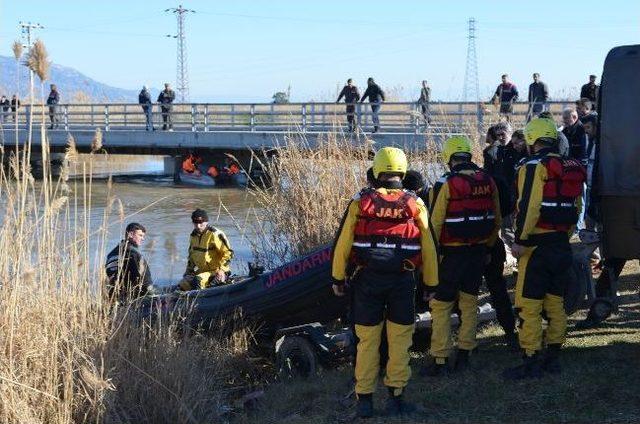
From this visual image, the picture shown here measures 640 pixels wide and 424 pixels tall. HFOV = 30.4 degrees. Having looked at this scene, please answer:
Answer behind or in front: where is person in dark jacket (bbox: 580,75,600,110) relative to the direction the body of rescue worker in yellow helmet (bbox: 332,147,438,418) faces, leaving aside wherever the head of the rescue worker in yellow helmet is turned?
in front

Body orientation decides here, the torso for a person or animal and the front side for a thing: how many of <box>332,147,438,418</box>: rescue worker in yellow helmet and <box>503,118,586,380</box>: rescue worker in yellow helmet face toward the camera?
0

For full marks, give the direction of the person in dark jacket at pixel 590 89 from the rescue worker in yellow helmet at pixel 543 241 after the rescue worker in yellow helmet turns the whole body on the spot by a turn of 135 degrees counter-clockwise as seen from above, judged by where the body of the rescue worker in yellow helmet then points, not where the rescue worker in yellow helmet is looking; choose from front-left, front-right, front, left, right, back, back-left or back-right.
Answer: back

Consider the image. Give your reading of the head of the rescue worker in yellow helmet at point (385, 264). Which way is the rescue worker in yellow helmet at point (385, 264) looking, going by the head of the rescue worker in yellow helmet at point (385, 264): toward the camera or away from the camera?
away from the camera

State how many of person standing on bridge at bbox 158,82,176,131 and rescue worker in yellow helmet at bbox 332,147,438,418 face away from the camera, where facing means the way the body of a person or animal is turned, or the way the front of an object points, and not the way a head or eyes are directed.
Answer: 1

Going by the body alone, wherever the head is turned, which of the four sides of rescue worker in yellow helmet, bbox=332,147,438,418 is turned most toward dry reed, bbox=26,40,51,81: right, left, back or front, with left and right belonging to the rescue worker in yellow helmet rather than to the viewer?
left

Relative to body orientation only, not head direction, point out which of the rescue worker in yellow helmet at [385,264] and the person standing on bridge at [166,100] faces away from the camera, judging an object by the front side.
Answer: the rescue worker in yellow helmet

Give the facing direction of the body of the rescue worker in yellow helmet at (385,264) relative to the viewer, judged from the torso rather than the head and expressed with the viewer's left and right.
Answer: facing away from the viewer

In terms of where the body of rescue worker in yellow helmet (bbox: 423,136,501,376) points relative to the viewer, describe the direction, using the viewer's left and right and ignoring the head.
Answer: facing away from the viewer and to the left of the viewer

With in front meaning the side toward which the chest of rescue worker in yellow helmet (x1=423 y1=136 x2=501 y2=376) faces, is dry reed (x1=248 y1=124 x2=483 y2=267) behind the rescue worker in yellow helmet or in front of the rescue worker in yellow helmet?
in front

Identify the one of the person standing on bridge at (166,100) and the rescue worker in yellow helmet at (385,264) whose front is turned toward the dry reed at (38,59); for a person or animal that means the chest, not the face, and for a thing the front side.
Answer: the person standing on bridge

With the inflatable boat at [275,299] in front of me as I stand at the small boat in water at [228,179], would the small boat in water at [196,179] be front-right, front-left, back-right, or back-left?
back-right

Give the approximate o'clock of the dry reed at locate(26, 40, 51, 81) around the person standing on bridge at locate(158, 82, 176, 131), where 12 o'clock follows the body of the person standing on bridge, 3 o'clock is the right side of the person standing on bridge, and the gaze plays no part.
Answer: The dry reed is roughly at 12 o'clock from the person standing on bridge.
